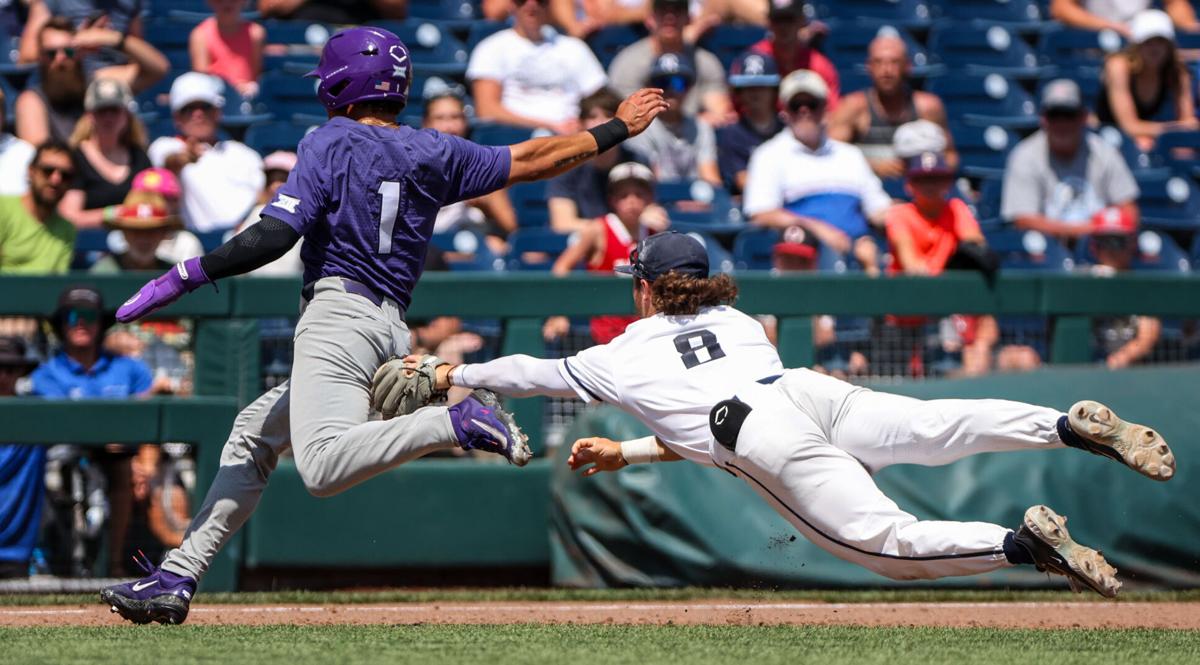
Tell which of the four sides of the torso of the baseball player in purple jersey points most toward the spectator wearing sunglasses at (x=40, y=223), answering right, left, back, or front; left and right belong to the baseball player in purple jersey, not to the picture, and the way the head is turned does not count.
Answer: front

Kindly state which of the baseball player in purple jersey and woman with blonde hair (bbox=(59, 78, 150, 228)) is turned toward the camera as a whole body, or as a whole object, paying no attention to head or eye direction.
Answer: the woman with blonde hair

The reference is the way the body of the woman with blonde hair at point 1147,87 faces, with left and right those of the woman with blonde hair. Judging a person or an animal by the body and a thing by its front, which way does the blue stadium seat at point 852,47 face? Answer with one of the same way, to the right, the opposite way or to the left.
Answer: the same way

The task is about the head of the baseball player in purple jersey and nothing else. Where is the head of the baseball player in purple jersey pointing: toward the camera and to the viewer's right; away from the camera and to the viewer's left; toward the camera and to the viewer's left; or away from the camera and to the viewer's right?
away from the camera and to the viewer's left

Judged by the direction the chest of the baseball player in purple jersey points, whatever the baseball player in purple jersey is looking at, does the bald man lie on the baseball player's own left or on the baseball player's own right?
on the baseball player's own right

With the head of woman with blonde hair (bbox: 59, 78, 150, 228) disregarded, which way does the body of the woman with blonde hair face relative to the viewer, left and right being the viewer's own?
facing the viewer

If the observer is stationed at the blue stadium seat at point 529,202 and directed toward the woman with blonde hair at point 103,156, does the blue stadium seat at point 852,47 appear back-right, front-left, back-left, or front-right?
back-right

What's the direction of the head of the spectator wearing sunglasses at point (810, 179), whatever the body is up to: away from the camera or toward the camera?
toward the camera

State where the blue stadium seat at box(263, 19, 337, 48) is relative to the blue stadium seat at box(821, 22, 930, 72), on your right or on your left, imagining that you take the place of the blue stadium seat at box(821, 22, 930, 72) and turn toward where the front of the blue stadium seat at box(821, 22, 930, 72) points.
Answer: on your right

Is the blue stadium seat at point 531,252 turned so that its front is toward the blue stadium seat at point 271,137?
no

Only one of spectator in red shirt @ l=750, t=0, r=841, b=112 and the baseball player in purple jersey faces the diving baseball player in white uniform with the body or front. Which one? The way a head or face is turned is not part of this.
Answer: the spectator in red shirt

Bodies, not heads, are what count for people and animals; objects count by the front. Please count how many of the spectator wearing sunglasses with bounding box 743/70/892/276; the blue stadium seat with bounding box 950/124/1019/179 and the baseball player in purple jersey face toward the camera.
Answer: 2

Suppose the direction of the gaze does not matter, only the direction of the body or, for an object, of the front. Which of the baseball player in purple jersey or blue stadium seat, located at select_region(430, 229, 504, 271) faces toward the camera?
the blue stadium seat

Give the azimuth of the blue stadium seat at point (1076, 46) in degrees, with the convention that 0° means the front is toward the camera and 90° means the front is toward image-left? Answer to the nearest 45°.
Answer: approximately 0°

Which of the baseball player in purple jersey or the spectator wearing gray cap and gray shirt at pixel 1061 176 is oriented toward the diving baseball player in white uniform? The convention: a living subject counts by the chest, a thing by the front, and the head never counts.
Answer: the spectator wearing gray cap and gray shirt

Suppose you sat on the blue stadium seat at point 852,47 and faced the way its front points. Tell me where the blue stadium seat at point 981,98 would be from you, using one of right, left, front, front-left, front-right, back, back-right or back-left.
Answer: left

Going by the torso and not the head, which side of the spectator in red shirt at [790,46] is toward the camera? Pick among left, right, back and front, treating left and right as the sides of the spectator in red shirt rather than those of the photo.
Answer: front
